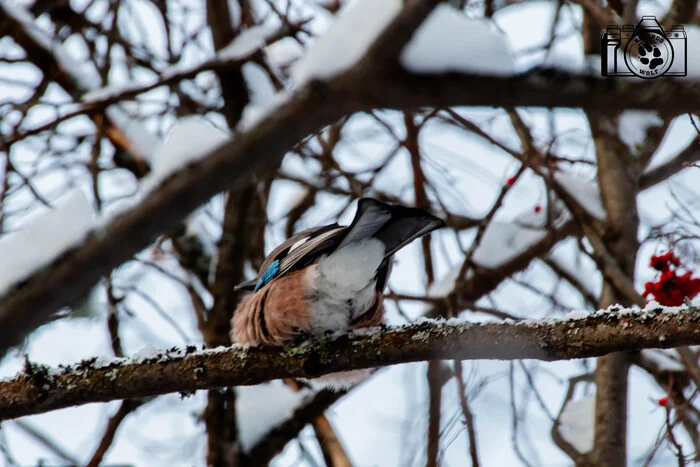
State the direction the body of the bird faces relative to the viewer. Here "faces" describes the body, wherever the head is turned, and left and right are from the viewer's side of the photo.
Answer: facing away from the viewer and to the left of the viewer

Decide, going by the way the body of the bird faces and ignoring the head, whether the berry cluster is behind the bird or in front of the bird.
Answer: behind
